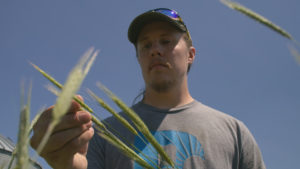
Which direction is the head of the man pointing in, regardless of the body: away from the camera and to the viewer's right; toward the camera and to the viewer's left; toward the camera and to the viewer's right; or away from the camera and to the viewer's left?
toward the camera and to the viewer's left

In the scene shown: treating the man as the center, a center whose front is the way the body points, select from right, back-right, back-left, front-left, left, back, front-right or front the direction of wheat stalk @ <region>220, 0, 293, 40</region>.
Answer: front

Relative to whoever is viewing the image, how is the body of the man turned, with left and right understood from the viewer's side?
facing the viewer

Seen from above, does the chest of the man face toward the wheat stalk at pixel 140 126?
yes
